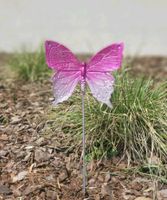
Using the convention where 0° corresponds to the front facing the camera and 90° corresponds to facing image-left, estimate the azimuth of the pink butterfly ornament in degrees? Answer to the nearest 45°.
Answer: approximately 0°

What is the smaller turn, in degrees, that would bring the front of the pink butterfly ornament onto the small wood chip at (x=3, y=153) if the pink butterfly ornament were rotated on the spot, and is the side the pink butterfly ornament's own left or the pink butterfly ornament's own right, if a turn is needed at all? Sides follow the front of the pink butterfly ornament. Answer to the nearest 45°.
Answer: approximately 135° to the pink butterfly ornament's own right
